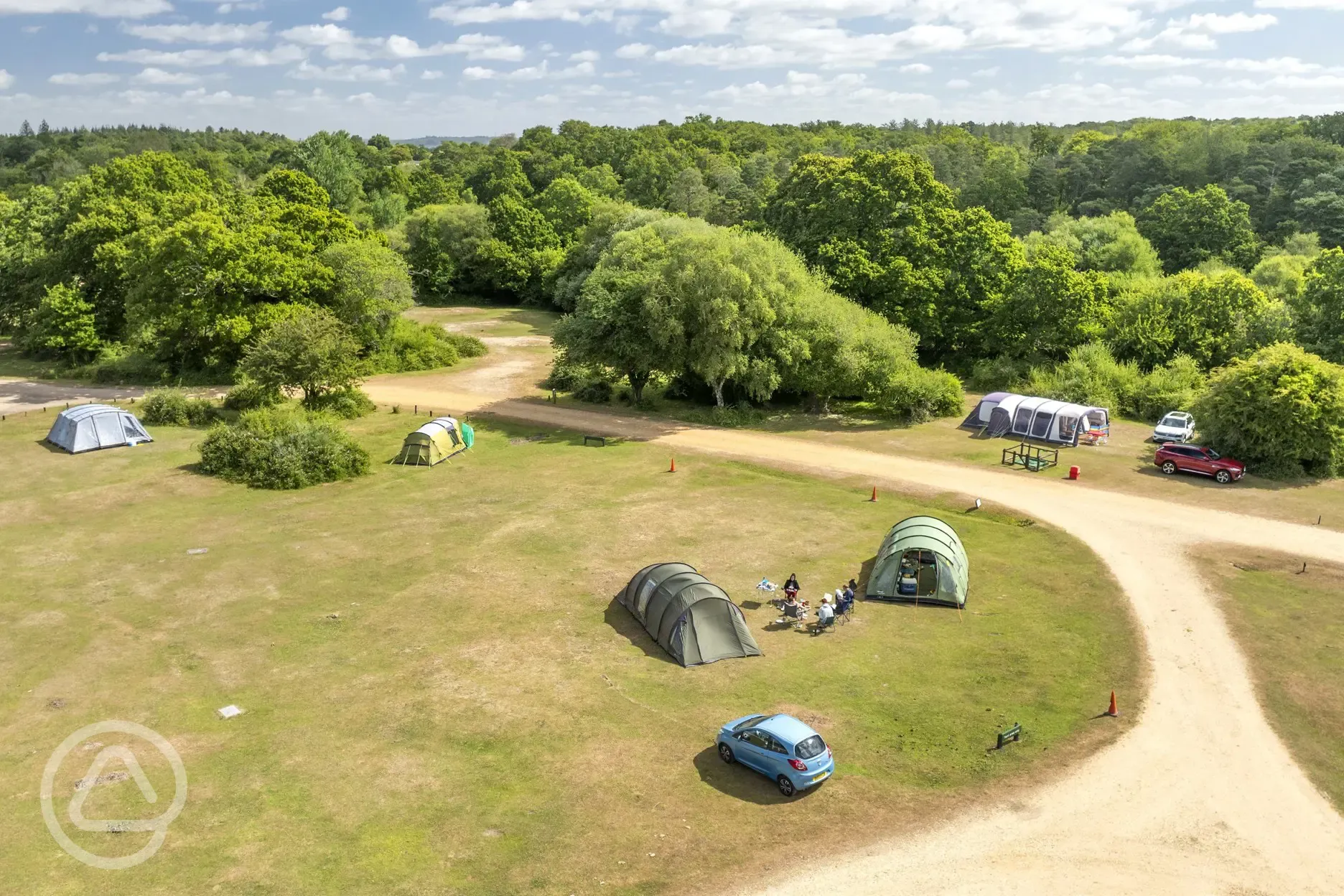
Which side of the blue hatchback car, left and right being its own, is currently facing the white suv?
right

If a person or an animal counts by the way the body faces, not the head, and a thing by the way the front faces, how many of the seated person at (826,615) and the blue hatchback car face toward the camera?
0

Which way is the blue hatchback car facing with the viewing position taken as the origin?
facing away from the viewer and to the left of the viewer

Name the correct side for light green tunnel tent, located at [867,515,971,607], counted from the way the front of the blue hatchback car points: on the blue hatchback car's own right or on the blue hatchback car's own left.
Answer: on the blue hatchback car's own right

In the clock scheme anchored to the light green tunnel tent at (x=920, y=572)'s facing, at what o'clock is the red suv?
The red suv is roughly at 7 o'clock from the light green tunnel tent.

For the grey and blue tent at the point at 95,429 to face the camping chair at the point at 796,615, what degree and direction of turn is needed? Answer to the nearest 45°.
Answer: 0° — it already faces it

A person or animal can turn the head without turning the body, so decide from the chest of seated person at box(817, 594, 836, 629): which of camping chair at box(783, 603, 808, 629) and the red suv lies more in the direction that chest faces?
the camping chair

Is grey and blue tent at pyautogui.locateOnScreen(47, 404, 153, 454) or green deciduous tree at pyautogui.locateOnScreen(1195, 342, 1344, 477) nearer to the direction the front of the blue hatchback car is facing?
the grey and blue tent

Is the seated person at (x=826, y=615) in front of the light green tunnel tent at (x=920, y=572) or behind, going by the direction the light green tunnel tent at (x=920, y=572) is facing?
in front
